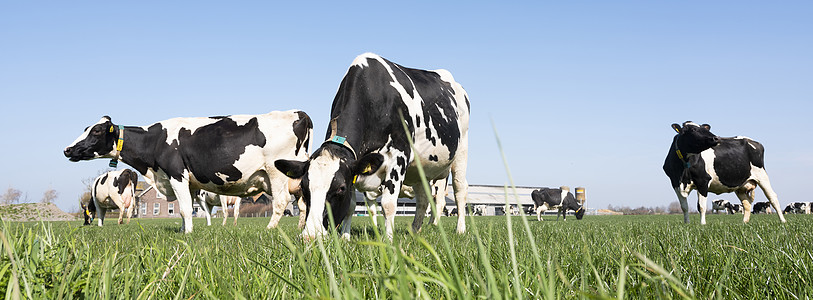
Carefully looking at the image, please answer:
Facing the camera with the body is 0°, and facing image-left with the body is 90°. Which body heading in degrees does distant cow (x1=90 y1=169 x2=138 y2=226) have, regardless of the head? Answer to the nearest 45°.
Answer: approximately 135°

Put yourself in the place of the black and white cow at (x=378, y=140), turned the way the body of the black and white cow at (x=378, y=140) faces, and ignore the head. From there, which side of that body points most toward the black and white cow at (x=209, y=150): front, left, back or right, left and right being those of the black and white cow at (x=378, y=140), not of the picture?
right

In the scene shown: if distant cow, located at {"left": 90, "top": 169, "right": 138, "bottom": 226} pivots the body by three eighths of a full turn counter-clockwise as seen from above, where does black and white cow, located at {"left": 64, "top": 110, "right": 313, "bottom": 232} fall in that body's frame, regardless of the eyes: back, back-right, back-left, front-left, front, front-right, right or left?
front

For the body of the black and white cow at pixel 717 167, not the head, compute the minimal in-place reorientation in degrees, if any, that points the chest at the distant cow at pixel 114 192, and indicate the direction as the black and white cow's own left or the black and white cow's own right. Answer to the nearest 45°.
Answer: approximately 45° to the black and white cow's own right

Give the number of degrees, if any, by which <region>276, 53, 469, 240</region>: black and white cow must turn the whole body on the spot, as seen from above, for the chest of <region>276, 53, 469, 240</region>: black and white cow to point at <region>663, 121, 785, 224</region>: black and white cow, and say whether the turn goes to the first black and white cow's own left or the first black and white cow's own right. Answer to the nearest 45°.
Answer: approximately 180°

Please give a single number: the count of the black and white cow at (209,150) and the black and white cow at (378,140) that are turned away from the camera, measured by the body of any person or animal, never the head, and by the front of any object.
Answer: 0

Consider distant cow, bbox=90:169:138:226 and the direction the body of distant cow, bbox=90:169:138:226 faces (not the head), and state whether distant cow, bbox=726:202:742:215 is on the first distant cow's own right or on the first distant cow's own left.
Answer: on the first distant cow's own right

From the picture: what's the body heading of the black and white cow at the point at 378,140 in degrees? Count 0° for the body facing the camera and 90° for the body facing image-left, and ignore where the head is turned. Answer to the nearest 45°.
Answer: approximately 45°

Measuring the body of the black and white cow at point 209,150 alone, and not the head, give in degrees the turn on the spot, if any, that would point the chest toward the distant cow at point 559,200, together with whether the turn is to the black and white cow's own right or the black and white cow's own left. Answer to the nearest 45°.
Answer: approximately 135° to the black and white cow's own right

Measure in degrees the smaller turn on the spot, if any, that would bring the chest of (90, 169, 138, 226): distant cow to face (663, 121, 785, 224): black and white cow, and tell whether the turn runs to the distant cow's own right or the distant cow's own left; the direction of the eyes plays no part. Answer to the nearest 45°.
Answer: approximately 180°

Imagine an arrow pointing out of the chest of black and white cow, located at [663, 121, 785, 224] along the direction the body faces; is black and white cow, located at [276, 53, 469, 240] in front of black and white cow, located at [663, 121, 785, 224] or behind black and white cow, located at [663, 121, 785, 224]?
in front

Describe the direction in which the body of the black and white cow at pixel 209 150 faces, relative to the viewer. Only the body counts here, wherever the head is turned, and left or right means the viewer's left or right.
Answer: facing to the left of the viewer
